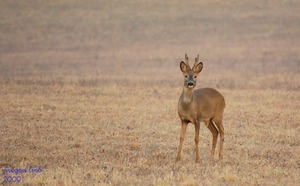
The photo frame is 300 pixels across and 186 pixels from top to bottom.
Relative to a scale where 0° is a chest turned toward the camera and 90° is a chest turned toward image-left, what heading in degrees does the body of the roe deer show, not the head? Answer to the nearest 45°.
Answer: approximately 45°
